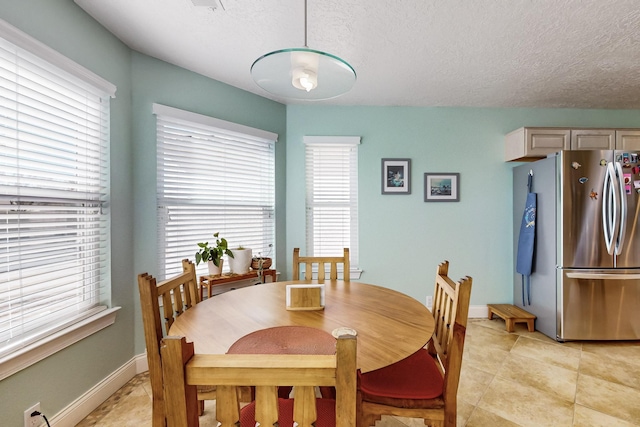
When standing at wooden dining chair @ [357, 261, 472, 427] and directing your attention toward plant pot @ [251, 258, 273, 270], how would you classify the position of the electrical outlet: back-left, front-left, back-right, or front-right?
front-left

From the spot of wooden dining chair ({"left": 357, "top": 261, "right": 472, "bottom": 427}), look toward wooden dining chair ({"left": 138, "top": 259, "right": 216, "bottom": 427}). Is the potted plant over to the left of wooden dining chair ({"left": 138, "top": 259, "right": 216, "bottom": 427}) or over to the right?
right

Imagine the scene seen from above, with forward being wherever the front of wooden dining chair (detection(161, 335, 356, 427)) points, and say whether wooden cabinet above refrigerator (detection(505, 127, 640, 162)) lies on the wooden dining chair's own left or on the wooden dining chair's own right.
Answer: on the wooden dining chair's own right

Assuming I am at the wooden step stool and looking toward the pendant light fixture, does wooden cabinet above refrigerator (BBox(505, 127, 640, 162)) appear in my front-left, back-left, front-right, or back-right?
back-left

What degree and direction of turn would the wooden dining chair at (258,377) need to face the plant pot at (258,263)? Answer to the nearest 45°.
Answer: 0° — it already faces it

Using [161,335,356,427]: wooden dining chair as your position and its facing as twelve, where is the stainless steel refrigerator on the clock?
The stainless steel refrigerator is roughly at 2 o'clock from the wooden dining chair.

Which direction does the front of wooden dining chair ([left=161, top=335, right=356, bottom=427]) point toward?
away from the camera

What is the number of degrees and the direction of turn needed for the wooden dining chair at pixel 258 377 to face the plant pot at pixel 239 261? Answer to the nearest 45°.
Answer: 0° — it already faces it

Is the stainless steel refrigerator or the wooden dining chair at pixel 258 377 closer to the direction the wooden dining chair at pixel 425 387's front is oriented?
the wooden dining chair

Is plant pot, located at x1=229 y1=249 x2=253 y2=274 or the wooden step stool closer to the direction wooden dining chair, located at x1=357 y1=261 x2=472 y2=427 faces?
the plant pot

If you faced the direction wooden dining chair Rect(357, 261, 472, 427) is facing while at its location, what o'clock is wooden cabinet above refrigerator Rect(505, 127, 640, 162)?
The wooden cabinet above refrigerator is roughly at 4 o'clock from the wooden dining chair.

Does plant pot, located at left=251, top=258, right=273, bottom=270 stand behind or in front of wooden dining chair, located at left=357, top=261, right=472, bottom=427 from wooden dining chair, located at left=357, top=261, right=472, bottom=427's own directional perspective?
in front

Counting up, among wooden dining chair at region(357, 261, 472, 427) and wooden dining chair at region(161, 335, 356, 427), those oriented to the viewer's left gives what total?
1

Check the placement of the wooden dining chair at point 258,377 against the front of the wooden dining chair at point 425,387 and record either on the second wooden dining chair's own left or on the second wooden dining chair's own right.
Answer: on the second wooden dining chair's own left

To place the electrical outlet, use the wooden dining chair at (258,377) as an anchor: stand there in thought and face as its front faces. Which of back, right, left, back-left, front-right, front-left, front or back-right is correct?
front-left

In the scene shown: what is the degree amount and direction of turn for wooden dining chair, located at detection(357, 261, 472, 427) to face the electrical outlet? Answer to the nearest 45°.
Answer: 0° — it already faces it

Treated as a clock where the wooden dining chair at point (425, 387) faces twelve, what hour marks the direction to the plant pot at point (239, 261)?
The plant pot is roughly at 1 o'clock from the wooden dining chair.

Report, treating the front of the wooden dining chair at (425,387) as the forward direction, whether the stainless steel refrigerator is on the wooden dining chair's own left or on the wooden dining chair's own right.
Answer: on the wooden dining chair's own right

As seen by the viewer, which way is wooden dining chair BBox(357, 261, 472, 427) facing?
to the viewer's left
